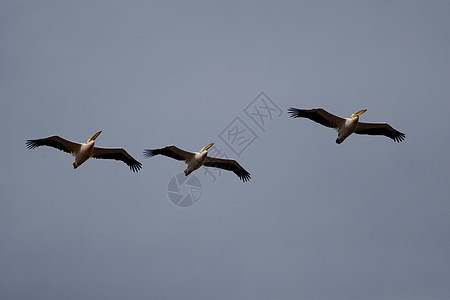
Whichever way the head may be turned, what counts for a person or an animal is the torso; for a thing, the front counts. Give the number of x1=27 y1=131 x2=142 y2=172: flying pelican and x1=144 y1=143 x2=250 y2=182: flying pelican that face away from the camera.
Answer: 0

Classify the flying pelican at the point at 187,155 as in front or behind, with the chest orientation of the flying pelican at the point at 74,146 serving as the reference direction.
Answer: in front

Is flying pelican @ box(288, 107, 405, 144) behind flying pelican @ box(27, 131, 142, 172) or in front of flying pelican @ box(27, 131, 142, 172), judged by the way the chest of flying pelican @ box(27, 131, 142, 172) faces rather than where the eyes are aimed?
in front

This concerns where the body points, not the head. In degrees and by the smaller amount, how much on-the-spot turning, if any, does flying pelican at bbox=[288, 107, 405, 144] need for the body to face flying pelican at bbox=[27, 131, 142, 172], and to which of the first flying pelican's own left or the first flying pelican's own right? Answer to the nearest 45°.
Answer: approximately 135° to the first flying pelican's own right

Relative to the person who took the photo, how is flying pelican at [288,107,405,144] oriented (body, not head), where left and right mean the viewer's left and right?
facing the viewer and to the right of the viewer
